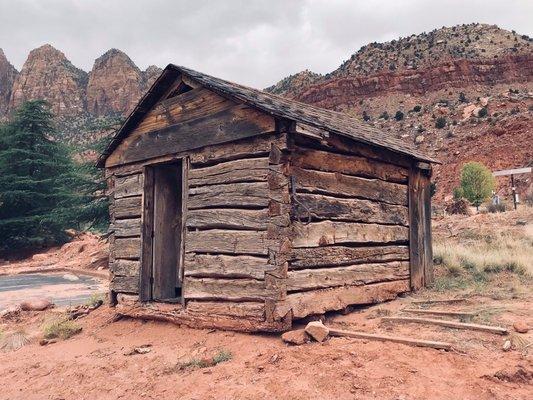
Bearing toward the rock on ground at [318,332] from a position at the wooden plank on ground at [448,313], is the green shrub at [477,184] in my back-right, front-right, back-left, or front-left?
back-right

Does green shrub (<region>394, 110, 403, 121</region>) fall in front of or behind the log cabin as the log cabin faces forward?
behind

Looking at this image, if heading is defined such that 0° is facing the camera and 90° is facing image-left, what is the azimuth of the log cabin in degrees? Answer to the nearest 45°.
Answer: approximately 45°

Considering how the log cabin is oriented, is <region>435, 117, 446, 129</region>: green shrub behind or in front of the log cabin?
behind

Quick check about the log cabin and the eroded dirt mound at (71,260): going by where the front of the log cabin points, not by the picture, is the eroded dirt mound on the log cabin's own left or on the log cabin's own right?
on the log cabin's own right

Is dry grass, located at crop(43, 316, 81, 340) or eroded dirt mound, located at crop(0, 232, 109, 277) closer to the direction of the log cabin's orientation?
the dry grass

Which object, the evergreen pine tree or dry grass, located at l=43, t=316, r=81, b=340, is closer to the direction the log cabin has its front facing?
the dry grass

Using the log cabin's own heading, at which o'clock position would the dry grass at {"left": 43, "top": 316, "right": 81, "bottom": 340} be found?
The dry grass is roughly at 12 o'clock from the log cabin.

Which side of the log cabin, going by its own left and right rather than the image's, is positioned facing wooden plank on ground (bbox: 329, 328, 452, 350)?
left

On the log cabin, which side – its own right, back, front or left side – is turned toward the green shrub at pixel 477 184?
back

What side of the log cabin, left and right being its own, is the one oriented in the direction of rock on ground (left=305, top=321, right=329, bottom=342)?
left
